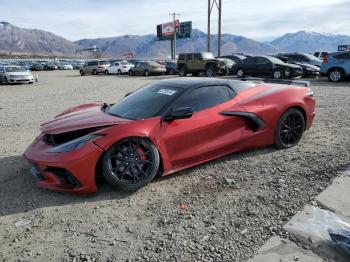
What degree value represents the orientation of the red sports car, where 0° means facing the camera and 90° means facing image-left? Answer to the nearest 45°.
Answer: approximately 45°

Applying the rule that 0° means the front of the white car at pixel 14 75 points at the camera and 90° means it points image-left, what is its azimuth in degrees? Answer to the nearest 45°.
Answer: approximately 315°

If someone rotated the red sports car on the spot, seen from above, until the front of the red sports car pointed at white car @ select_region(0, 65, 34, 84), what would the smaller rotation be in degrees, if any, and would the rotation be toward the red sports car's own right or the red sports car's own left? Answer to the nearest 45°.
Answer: approximately 90° to the red sports car's own right

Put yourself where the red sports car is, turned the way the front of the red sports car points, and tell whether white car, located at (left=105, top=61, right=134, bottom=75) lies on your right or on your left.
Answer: on your right

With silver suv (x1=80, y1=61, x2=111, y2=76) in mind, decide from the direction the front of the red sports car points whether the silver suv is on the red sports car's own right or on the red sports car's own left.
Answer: on the red sports car's own right
